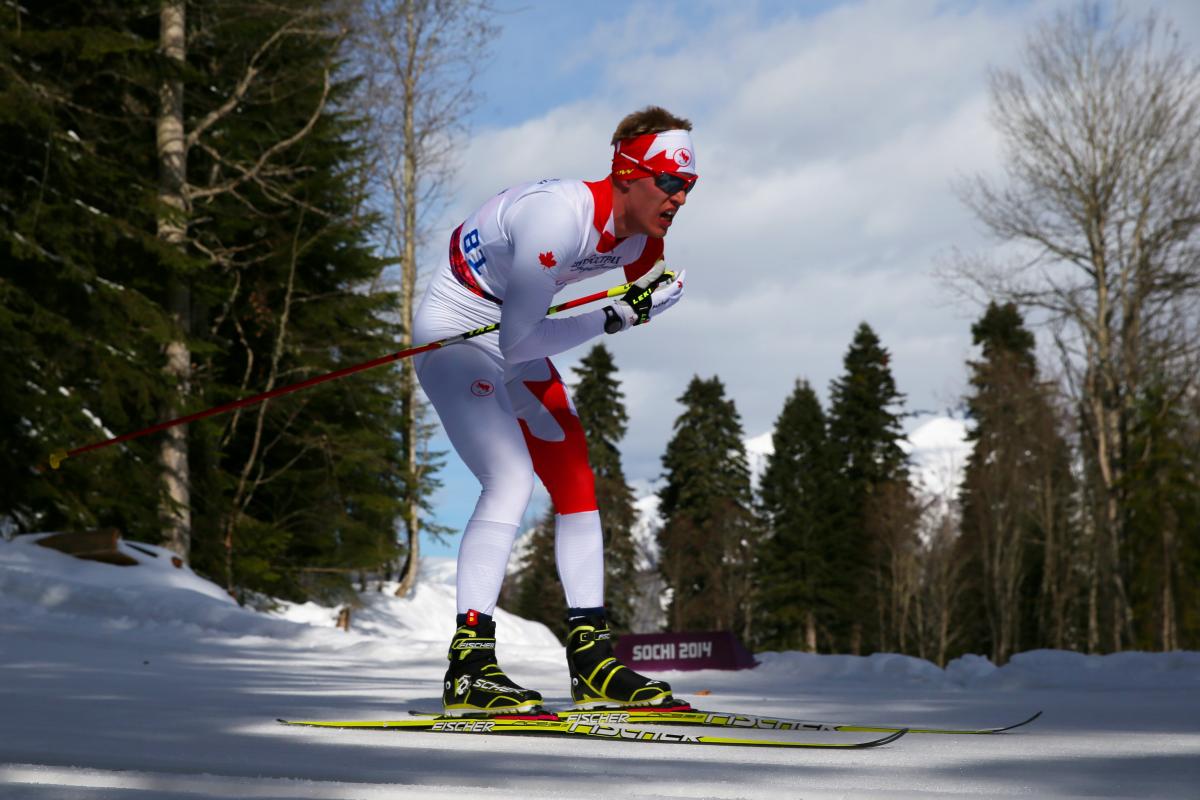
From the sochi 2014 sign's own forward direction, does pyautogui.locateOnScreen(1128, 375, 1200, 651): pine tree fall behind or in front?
behind

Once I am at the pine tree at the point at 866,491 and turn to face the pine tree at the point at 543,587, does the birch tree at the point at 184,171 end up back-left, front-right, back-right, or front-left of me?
front-left

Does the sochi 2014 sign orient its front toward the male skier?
yes

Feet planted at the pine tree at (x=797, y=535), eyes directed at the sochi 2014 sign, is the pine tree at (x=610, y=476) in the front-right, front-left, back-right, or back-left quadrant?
front-right

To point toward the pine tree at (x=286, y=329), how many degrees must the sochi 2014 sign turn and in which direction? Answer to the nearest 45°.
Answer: approximately 45° to its right

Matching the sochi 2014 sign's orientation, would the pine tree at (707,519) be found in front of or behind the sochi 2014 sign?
behind

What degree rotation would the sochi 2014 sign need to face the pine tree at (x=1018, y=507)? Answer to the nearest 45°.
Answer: approximately 180°

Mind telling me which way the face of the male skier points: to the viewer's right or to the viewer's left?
to the viewer's right

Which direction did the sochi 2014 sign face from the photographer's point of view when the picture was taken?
facing the viewer
